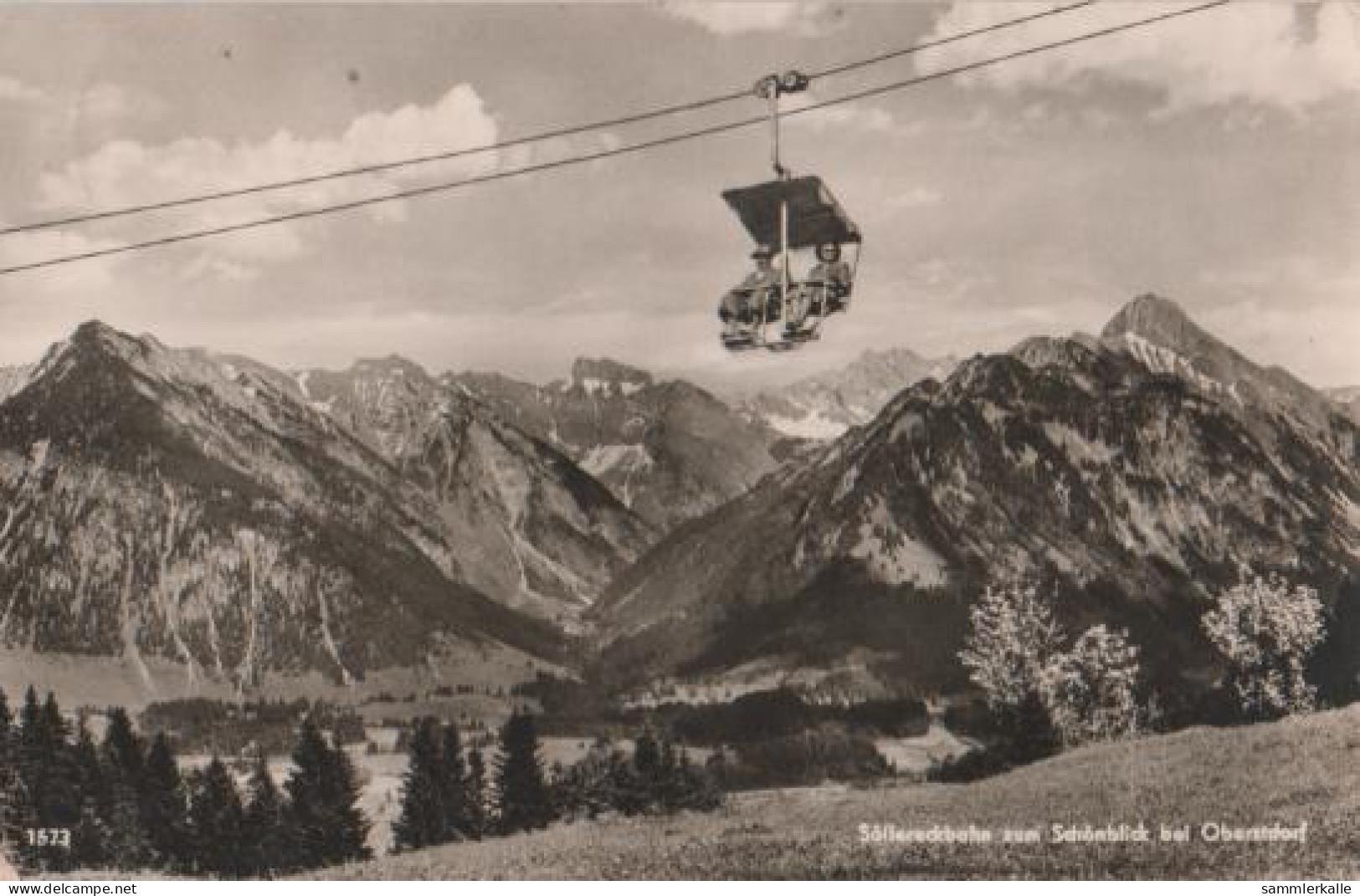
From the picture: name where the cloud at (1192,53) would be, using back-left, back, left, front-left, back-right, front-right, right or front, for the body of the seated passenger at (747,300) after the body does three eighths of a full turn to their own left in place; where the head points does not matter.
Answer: front-left

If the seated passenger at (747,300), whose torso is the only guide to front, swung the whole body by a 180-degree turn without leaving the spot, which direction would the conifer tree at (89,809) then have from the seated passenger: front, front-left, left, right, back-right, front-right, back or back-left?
left

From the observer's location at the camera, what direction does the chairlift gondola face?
facing the viewer and to the left of the viewer

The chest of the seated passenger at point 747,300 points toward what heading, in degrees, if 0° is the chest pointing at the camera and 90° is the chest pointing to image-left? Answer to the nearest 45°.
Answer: approximately 45°

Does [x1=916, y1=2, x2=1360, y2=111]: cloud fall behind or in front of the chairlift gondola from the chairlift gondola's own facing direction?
behind

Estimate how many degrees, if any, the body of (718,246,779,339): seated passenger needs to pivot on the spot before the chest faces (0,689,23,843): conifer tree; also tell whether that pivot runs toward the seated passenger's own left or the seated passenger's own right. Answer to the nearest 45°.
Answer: approximately 90° to the seated passenger's own right

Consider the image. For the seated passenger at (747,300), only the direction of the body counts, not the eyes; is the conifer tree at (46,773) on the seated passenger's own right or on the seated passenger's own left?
on the seated passenger's own right

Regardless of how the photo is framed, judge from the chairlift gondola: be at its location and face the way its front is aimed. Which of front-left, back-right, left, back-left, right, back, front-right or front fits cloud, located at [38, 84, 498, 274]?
right

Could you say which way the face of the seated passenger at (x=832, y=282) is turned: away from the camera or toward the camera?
toward the camera
